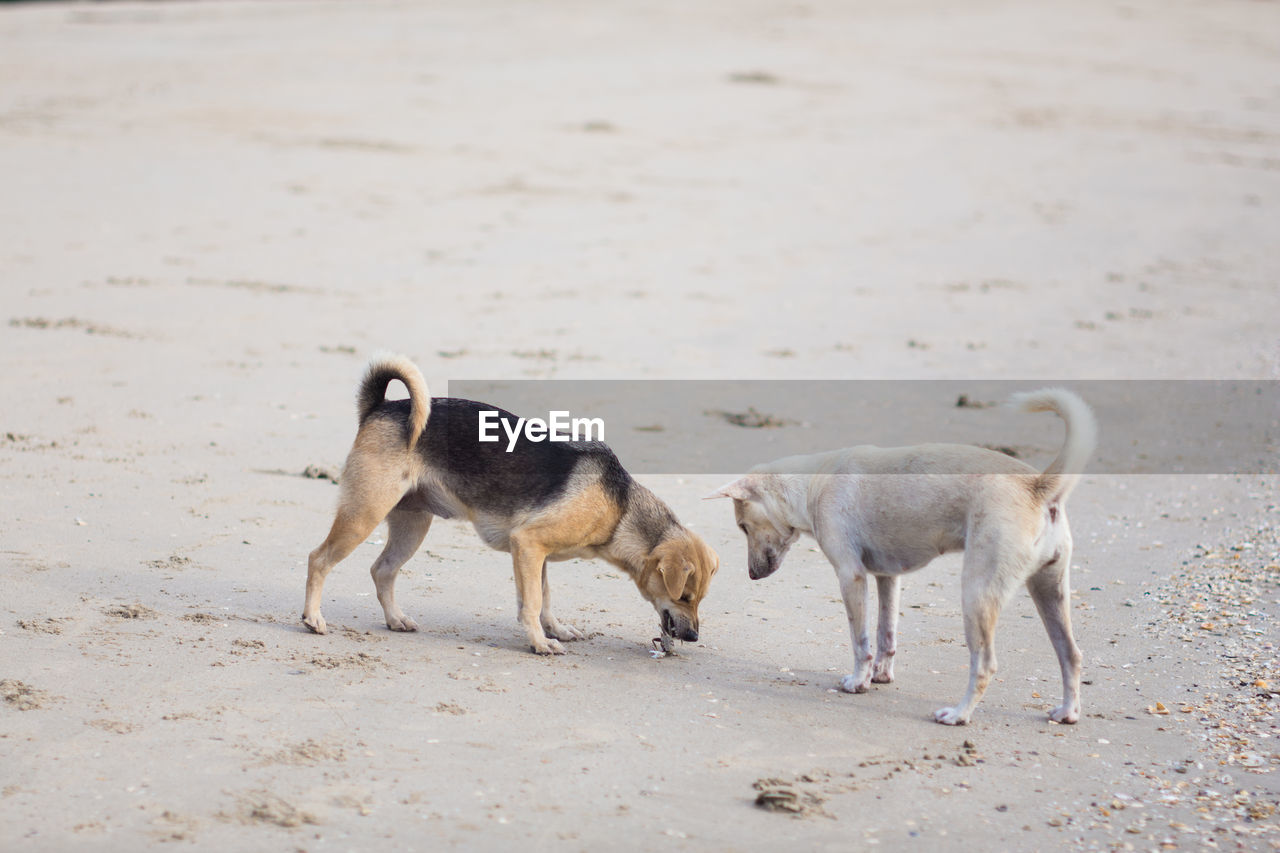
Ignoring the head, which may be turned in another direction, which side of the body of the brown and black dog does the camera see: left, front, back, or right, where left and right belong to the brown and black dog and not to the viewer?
right

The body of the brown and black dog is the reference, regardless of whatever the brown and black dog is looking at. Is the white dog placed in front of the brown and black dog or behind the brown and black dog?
in front
